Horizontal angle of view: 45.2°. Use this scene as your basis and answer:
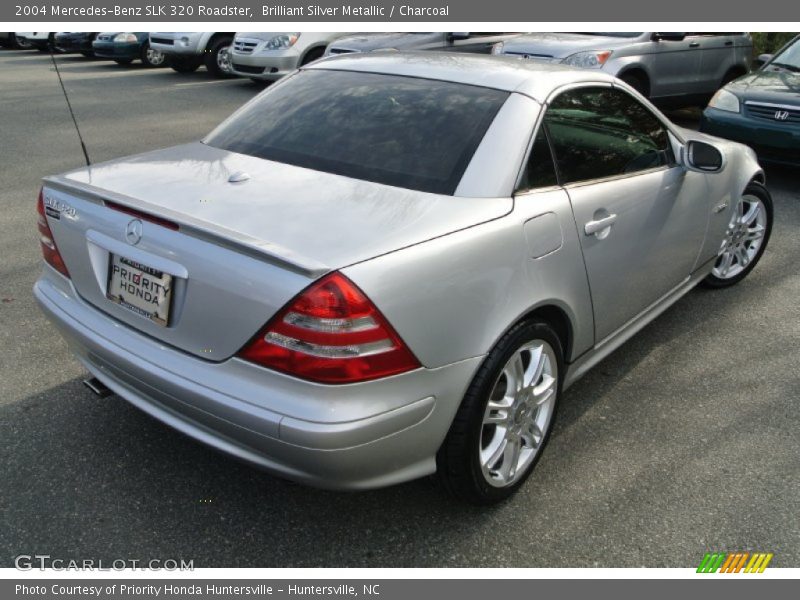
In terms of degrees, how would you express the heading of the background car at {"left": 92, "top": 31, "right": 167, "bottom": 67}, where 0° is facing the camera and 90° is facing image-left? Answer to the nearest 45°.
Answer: approximately 45°

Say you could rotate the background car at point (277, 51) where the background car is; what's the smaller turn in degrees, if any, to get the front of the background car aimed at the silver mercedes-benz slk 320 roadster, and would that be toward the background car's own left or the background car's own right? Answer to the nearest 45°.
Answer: approximately 45° to the background car's own left

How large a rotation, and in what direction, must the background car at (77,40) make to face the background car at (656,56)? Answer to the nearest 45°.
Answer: approximately 90° to its left

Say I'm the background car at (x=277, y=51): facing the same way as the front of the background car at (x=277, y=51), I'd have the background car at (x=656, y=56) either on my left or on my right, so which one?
on my left

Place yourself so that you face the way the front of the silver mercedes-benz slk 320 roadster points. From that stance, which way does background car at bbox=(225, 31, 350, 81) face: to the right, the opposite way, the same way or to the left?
the opposite way

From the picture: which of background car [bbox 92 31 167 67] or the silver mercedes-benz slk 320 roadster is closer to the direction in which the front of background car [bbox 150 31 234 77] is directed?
the silver mercedes-benz slk 320 roadster

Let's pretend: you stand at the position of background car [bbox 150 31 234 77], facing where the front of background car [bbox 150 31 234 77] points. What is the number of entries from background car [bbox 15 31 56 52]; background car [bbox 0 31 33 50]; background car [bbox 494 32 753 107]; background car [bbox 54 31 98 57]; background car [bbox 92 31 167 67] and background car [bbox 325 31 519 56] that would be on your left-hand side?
2

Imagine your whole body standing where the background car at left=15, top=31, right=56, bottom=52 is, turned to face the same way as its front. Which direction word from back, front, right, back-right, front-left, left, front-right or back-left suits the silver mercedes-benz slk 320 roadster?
front-left

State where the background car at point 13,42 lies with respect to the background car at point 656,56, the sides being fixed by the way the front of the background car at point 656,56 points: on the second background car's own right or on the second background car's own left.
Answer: on the second background car's own right

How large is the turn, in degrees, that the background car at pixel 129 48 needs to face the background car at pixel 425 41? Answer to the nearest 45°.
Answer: approximately 90° to its left

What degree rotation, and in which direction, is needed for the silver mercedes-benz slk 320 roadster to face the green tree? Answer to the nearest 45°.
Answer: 0° — it already faces it

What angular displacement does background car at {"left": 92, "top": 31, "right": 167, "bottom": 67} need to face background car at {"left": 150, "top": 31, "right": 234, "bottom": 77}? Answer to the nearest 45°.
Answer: approximately 90° to its left

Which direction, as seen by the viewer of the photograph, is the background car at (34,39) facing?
facing the viewer and to the left of the viewer

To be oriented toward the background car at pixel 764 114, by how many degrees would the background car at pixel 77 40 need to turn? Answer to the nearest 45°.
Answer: approximately 45° to its left
